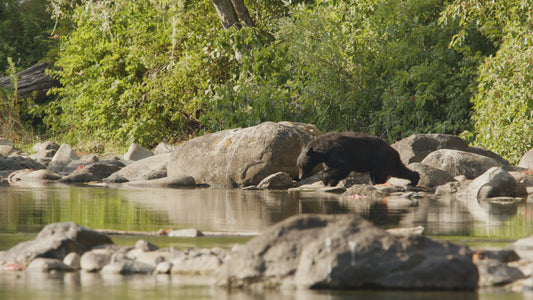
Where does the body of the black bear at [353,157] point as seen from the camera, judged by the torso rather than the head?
to the viewer's left

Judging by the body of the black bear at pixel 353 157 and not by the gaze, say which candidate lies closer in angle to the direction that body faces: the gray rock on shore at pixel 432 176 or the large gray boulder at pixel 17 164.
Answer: the large gray boulder

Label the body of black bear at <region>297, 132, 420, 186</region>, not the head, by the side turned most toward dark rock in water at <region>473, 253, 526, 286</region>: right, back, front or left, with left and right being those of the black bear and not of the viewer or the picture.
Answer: left

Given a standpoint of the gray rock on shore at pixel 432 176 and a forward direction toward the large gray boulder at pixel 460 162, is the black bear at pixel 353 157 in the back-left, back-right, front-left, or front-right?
back-left

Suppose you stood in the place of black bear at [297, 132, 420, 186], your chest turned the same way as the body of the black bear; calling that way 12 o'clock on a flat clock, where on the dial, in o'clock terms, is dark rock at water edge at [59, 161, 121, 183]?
The dark rock at water edge is roughly at 1 o'clock from the black bear.

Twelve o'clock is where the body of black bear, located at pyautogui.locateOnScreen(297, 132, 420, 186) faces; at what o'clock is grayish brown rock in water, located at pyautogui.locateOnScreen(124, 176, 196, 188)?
The grayish brown rock in water is roughly at 1 o'clock from the black bear.

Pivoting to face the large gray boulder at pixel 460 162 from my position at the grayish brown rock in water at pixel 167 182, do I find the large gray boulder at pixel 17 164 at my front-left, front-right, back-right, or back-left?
back-left

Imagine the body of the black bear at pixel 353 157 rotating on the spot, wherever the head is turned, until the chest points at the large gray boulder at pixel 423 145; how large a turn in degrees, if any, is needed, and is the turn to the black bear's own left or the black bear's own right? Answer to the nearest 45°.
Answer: approximately 135° to the black bear's own right

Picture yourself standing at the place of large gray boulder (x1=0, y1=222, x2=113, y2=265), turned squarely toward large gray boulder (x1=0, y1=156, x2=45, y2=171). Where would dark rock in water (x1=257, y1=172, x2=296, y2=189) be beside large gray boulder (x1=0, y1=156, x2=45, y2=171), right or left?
right

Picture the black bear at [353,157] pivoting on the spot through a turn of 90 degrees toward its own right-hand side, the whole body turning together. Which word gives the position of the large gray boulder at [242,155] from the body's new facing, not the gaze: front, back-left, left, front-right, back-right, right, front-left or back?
front-left

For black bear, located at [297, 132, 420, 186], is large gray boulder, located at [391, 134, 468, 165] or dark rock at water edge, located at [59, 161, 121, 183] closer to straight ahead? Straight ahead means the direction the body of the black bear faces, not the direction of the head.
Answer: the dark rock at water edge

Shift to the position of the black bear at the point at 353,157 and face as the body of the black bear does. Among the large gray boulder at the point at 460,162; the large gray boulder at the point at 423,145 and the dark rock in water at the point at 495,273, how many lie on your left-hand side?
1

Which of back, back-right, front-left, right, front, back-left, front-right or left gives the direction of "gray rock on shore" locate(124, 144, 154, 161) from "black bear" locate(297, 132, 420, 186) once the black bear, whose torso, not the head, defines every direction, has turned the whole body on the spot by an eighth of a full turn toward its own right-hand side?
front

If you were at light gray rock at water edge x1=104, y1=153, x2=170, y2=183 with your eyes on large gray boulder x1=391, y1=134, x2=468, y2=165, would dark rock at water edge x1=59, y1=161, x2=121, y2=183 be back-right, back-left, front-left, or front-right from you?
back-left

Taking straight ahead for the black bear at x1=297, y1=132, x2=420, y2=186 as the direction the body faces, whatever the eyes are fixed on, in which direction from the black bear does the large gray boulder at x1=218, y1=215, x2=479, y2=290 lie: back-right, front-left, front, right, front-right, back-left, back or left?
left

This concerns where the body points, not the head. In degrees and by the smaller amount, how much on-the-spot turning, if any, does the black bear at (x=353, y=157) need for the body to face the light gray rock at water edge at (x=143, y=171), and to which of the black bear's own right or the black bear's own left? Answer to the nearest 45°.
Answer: approximately 45° to the black bear's own right

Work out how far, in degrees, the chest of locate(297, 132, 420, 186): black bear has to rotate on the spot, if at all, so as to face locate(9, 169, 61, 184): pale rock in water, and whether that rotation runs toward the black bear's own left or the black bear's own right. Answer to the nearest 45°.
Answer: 0° — it already faces it

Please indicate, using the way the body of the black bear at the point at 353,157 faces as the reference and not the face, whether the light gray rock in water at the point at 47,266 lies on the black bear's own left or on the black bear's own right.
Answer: on the black bear's own left

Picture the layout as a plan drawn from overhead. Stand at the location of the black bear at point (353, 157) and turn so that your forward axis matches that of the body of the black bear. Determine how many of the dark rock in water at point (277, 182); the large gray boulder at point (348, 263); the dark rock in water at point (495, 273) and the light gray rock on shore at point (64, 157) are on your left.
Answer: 2
